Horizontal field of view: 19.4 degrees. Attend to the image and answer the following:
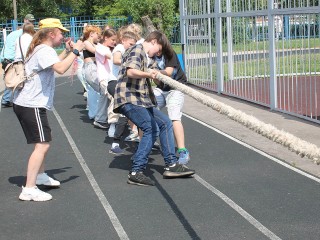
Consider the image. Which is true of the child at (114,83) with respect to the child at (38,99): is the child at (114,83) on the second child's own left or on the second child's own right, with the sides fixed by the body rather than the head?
on the second child's own left

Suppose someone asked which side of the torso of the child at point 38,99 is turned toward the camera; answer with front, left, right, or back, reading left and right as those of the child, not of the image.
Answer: right

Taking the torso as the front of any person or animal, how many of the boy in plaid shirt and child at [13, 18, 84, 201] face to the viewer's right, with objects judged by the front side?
2

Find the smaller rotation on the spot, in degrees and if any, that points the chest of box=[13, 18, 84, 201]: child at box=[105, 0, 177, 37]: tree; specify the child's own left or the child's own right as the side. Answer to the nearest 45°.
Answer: approximately 90° to the child's own left

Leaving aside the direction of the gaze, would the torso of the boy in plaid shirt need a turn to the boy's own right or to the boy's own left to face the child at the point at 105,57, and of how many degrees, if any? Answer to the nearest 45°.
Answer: approximately 90° to the boy's own left

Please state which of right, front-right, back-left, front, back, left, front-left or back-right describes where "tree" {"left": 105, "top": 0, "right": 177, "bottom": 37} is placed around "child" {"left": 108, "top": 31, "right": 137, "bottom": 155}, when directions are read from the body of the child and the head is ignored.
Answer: back-left

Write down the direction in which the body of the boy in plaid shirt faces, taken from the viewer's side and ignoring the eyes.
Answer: to the viewer's right

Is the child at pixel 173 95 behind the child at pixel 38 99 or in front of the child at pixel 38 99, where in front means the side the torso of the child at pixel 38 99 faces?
in front

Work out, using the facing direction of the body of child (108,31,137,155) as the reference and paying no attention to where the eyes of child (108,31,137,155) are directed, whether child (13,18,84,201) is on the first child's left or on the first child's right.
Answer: on the first child's right

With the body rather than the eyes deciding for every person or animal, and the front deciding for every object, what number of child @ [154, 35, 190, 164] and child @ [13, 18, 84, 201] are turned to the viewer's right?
1

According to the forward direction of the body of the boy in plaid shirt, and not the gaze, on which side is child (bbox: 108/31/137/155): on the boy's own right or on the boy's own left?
on the boy's own left

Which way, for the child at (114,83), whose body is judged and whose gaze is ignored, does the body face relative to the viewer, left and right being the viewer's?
facing the viewer and to the right of the viewer
